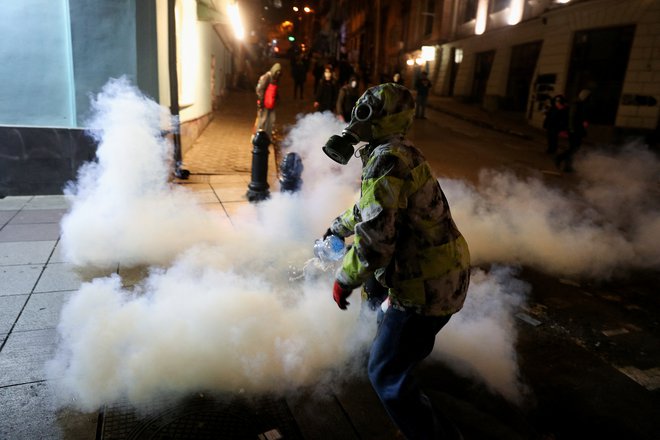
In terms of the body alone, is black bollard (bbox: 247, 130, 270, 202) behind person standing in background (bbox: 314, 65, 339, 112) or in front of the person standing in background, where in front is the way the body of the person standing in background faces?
in front

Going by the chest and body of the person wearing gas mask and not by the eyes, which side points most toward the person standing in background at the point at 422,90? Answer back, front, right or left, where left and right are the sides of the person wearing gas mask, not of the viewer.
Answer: right

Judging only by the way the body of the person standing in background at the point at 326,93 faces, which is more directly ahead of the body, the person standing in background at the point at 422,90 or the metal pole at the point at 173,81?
the metal pole

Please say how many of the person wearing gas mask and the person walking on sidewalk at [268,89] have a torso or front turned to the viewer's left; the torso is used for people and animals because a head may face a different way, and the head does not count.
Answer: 1

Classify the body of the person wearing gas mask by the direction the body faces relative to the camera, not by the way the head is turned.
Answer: to the viewer's left

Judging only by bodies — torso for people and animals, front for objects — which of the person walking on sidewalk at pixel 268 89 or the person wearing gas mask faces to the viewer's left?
the person wearing gas mask

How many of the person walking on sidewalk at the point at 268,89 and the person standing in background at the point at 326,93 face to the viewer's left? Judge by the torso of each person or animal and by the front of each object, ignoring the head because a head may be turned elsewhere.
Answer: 0

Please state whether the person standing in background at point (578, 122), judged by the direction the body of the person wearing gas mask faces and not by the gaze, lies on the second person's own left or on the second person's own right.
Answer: on the second person's own right

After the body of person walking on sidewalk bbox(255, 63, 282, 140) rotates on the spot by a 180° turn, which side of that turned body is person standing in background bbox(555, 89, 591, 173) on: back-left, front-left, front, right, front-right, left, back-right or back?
back-right

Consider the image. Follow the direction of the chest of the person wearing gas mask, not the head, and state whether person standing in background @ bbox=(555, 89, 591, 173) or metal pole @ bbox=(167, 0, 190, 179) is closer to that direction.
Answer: the metal pole

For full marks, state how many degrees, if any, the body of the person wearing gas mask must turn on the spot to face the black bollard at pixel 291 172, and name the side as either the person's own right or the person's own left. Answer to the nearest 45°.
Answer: approximately 90° to the person's own right

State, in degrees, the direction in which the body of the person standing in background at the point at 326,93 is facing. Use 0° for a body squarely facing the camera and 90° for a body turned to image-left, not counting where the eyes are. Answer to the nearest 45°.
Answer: approximately 0°

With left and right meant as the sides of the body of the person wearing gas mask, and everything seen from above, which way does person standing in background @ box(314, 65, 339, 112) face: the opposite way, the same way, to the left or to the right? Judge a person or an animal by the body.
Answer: to the left

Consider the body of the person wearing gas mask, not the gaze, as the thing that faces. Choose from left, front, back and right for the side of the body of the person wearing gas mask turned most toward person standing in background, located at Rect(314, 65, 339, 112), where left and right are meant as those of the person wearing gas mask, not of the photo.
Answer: right

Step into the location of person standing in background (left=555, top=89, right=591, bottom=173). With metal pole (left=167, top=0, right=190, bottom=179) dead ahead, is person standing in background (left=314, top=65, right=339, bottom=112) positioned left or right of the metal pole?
right

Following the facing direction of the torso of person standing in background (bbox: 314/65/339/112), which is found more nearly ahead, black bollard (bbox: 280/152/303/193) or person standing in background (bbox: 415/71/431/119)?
the black bollard

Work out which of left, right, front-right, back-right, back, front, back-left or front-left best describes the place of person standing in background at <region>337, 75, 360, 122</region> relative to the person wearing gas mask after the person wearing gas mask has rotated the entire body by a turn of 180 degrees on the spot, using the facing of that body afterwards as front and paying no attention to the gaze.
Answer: left
